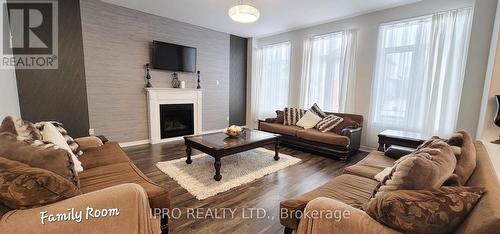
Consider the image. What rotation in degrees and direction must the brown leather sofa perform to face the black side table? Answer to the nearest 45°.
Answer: approximately 135° to its left

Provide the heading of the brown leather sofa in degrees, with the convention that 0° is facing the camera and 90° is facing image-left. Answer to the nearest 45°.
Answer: approximately 45°

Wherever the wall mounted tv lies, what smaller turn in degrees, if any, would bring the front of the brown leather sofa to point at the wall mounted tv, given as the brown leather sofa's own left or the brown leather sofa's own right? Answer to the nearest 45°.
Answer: approximately 45° to the brown leather sofa's own right

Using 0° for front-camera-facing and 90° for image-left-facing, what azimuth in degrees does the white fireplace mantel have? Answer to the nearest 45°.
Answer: approximately 315°

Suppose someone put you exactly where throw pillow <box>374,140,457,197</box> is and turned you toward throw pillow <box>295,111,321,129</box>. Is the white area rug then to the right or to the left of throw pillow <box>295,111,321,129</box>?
left

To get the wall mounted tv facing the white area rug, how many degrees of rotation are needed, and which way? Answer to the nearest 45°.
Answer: approximately 45° to its right

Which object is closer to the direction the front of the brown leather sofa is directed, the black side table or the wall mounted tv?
the wall mounted tv
